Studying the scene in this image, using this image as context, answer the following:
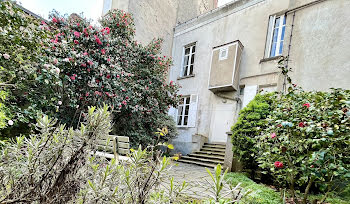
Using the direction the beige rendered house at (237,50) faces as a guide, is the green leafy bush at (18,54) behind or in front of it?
in front

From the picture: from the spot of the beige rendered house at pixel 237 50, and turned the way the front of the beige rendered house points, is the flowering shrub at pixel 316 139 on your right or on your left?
on your left

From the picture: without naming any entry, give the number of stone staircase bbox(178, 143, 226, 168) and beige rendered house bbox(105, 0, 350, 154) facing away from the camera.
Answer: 0

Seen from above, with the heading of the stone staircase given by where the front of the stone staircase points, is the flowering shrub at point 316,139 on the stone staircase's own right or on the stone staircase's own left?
on the stone staircase's own left

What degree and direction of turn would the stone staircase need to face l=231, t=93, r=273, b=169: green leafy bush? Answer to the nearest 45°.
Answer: approximately 45° to its left

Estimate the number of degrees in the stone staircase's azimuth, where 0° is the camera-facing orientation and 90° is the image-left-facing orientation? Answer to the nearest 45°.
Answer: approximately 45°
